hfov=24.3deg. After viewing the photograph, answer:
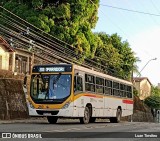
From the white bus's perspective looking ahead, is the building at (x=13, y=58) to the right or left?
on its right
